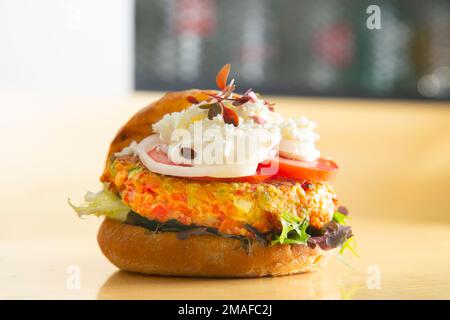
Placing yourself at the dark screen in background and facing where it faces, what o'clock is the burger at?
The burger is roughly at 12 o'clock from the dark screen in background.

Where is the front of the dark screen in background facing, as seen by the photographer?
facing the viewer

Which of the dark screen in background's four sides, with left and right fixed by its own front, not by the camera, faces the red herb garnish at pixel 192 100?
front
